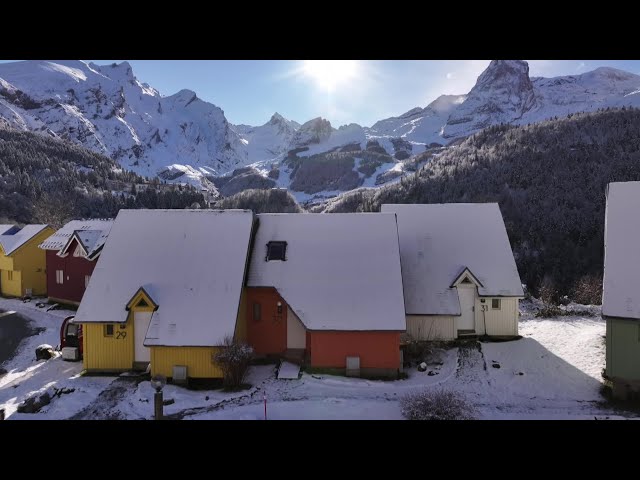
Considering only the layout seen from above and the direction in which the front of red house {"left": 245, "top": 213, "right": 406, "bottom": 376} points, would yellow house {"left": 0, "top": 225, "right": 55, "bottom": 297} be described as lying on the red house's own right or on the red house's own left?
on the red house's own right

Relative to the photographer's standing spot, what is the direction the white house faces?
facing the viewer

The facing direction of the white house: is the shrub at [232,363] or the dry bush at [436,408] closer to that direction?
the dry bush

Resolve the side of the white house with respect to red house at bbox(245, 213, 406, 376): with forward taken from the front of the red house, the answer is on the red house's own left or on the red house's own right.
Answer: on the red house's own left

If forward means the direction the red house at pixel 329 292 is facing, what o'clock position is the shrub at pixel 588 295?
The shrub is roughly at 8 o'clock from the red house.

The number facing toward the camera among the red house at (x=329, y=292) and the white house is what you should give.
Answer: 2

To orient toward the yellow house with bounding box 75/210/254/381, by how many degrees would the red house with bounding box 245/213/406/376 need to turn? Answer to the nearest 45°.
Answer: approximately 90° to its right

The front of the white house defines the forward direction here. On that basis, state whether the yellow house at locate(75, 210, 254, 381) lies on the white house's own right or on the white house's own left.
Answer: on the white house's own right

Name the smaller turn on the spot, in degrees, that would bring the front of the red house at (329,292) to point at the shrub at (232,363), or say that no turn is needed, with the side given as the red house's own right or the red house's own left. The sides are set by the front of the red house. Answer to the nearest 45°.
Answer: approximately 45° to the red house's own right

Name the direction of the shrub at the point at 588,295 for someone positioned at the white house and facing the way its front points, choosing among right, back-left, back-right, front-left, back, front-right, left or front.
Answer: back-left

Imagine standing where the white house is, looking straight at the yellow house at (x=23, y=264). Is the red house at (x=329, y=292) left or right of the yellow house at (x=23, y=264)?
left

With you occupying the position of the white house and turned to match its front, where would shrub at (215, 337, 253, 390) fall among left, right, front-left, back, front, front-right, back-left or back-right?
front-right

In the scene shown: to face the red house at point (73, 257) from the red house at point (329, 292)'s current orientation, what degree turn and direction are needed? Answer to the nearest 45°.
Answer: approximately 135° to its right
